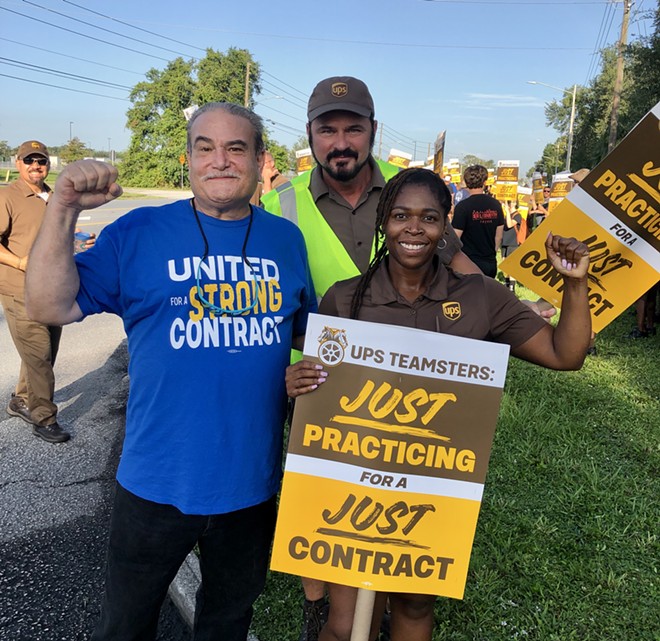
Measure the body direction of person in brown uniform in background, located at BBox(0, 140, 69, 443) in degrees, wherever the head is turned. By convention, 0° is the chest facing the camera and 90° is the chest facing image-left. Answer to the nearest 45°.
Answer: approximately 315°

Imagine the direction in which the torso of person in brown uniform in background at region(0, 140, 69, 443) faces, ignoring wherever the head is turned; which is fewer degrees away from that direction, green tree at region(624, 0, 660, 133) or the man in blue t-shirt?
the man in blue t-shirt

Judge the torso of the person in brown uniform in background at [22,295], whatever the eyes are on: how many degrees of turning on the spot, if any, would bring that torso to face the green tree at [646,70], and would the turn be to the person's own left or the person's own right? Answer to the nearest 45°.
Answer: approximately 90° to the person's own left
